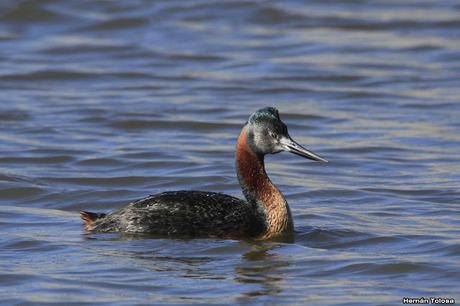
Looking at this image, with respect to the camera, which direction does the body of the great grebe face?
to the viewer's right
